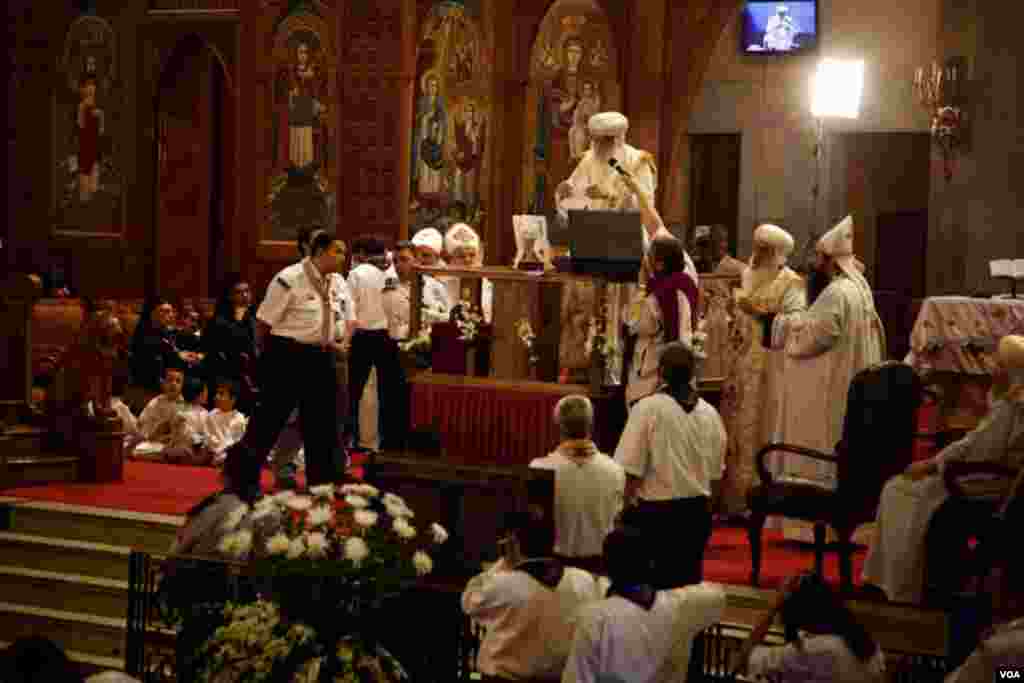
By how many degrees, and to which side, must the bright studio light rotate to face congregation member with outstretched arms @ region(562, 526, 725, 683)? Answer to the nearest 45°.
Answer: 0° — it already faces them

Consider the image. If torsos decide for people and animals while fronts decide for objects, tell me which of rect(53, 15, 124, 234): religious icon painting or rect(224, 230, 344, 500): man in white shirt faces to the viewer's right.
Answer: the man in white shirt

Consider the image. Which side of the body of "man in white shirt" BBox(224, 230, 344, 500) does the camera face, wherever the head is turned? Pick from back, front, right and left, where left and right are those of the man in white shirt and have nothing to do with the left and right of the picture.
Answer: right

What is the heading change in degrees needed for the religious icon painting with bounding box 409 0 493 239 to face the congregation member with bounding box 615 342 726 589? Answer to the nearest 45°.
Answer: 0° — it already faces them

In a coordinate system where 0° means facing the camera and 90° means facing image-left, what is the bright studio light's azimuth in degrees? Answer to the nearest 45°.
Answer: approximately 0°

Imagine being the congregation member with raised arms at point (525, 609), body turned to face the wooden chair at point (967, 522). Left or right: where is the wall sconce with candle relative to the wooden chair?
left

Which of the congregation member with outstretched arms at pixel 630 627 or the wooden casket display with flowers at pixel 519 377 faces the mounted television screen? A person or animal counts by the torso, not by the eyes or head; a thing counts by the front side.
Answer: the congregation member with outstretched arms

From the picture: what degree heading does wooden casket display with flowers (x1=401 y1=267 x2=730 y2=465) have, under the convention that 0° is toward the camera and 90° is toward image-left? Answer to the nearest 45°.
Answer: approximately 0°

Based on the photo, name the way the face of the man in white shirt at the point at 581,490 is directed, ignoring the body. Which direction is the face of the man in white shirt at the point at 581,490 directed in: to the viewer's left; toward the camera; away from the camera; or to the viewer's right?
away from the camera

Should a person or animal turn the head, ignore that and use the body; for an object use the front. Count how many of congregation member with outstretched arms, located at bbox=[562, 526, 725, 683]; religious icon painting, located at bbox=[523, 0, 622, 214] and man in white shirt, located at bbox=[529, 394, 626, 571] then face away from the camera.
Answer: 2

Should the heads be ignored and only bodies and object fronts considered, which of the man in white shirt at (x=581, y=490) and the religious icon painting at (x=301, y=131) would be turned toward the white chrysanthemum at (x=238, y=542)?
the religious icon painting

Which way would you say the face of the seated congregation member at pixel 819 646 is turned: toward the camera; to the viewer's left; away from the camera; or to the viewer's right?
away from the camera

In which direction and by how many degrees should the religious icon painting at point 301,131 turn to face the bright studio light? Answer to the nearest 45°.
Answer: approximately 45° to its left

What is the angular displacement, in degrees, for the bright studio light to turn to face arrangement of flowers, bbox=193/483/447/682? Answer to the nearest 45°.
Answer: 0° — it already faces it

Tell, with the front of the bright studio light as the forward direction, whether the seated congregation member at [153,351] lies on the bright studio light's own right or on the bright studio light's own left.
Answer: on the bright studio light's own right
